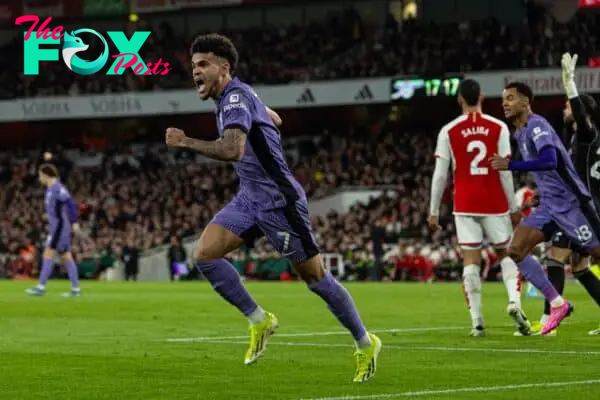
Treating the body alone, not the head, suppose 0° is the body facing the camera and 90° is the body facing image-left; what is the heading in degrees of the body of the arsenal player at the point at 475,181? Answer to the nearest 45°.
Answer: approximately 180°

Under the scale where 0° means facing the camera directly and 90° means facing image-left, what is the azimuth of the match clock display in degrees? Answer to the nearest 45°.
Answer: approximately 0°

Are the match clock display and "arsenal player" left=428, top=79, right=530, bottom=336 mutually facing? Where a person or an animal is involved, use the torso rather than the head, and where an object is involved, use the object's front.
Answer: yes

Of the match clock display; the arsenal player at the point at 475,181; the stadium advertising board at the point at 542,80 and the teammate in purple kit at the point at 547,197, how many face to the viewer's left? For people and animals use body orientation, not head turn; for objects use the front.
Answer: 1

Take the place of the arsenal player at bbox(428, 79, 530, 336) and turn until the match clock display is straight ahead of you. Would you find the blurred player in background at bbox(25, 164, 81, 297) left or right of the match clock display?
left

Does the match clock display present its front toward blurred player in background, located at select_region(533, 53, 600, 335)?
yes

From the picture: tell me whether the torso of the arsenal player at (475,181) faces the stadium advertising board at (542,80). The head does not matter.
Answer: yes

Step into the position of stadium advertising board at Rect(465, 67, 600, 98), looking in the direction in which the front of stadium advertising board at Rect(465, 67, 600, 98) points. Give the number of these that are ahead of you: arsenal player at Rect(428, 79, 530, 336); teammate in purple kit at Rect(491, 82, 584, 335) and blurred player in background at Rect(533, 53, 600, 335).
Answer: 3

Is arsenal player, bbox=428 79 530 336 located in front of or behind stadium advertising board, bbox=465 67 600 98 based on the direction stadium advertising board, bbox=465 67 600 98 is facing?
in front

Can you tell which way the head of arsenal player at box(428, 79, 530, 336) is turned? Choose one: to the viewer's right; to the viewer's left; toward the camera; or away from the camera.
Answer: away from the camera

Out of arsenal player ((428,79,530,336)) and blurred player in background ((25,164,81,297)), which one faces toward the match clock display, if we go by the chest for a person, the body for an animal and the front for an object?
the arsenal player

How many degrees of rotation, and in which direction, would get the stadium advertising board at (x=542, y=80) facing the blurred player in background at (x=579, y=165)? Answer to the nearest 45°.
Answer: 0° — it already faces them
